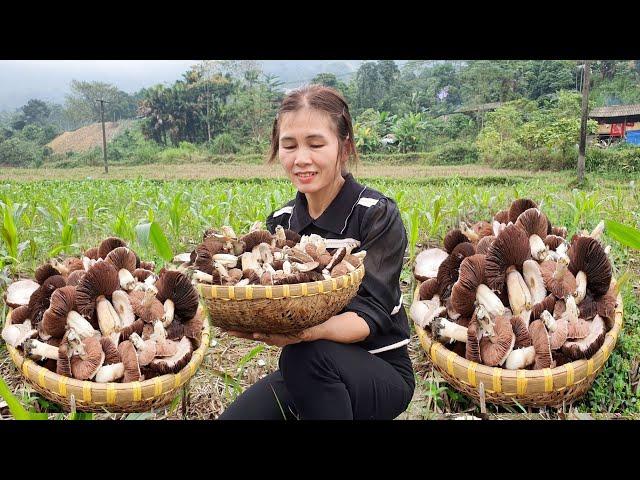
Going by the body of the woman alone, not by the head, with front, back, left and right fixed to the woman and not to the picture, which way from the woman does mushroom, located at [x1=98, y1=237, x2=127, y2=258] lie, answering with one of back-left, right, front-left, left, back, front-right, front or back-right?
right

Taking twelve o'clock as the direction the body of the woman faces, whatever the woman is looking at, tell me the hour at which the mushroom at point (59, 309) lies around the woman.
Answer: The mushroom is roughly at 2 o'clock from the woman.

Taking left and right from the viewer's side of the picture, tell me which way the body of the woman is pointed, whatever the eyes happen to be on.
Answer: facing the viewer and to the left of the viewer

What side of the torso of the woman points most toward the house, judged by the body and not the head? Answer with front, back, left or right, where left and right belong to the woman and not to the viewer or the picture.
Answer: back

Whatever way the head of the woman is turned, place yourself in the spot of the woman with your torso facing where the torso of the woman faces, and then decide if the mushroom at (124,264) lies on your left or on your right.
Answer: on your right
